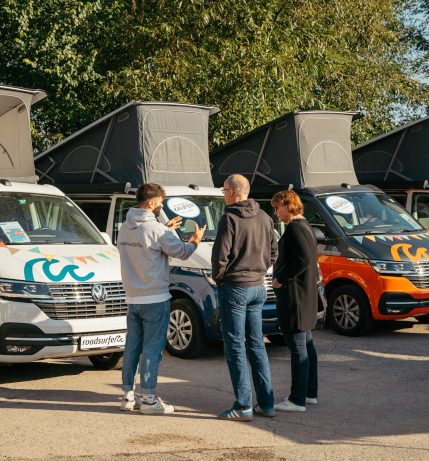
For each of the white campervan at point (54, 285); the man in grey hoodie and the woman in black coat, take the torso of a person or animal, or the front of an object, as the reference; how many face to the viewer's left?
1

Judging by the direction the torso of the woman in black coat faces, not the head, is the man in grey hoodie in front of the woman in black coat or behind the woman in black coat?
in front

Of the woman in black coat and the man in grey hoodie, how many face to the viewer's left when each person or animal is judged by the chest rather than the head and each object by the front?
1

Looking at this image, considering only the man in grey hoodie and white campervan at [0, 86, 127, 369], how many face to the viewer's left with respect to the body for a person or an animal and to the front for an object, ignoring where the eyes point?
0

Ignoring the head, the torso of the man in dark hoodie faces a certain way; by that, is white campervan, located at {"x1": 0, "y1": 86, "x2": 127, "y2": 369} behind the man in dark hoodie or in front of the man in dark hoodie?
in front

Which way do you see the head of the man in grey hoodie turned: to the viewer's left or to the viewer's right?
to the viewer's right

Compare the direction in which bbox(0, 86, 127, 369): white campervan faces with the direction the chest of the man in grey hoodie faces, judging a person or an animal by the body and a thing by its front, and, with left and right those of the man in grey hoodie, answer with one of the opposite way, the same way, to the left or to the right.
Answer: to the right

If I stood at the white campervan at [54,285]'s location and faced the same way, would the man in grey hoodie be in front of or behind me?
in front

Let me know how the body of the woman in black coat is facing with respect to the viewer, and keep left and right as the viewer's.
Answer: facing to the left of the viewer

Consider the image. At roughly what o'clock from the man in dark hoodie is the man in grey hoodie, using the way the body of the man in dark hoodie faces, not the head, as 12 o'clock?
The man in grey hoodie is roughly at 11 o'clock from the man in dark hoodie.

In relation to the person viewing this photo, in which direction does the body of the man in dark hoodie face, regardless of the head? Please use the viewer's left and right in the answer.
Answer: facing away from the viewer and to the left of the viewer

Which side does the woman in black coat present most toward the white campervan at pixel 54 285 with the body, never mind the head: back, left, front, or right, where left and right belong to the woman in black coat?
front
